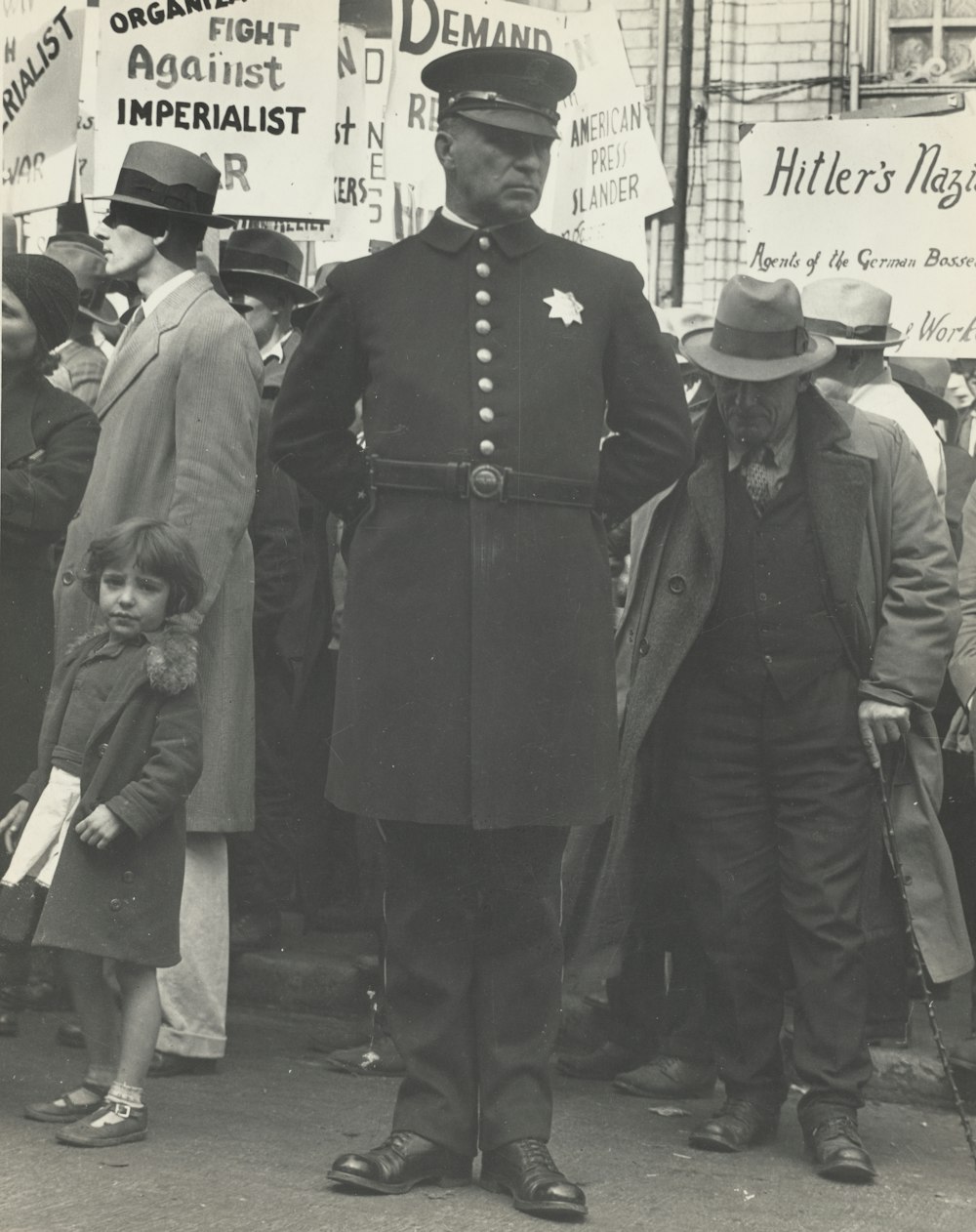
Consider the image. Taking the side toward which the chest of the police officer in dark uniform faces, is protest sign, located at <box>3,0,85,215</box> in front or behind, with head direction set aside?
behind

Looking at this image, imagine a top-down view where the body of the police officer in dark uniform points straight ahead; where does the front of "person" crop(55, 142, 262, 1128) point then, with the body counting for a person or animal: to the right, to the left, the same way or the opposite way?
to the right

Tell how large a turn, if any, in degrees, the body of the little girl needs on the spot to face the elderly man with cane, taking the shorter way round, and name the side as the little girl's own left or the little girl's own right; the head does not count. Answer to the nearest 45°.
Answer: approximately 135° to the little girl's own left

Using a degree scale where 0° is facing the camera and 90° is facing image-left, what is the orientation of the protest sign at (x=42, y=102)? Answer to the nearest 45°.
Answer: approximately 0°

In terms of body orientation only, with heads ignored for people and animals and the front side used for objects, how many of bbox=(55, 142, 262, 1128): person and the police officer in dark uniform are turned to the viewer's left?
1

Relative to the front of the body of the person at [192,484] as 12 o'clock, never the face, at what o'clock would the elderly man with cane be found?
The elderly man with cane is roughly at 7 o'clock from the person.

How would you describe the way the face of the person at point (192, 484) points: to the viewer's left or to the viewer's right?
to the viewer's left

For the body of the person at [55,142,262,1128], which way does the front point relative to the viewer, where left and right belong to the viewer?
facing to the left of the viewer
